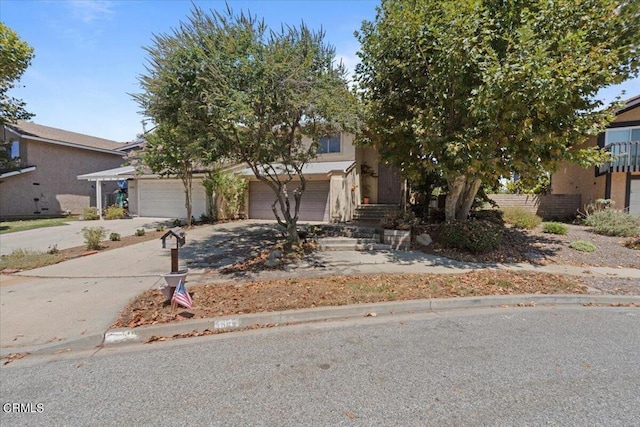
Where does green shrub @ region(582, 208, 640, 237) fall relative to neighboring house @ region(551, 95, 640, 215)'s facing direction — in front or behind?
in front

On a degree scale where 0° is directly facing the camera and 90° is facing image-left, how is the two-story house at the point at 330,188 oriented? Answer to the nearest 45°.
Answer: approximately 0°

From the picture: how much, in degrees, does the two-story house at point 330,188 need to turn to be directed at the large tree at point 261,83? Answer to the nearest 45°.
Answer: approximately 45° to its right

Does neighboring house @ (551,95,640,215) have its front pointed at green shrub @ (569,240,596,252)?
yes

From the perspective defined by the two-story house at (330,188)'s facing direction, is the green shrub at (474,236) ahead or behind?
ahead

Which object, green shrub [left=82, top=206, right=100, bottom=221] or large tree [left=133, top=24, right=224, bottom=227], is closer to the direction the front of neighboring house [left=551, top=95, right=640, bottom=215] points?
the large tree

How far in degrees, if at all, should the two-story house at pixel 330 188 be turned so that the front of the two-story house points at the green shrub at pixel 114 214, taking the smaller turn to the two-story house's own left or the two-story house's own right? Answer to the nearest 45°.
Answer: approximately 135° to the two-story house's own right

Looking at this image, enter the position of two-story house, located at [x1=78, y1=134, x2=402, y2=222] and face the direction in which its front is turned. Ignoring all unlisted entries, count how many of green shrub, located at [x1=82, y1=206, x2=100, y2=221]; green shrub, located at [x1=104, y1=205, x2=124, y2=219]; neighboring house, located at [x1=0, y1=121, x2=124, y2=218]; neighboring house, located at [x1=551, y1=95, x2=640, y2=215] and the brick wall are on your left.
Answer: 2

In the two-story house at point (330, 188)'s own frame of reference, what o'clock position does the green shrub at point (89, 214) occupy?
The green shrub is roughly at 4 o'clock from the two-story house.

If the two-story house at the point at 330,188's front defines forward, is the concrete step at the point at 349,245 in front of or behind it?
in front

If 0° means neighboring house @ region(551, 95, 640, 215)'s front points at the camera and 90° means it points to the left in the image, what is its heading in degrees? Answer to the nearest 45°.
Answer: approximately 0°

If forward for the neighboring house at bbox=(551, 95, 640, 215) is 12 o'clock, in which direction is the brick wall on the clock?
The brick wall is roughly at 2 o'clock from the neighboring house.

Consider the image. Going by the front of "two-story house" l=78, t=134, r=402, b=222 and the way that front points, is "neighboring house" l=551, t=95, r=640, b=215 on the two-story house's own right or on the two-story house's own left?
on the two-story house's own left

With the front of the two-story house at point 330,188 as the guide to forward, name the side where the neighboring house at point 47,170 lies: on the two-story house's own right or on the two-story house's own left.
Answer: on the two-story house's own right

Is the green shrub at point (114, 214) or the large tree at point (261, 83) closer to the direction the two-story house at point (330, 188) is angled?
the large tree

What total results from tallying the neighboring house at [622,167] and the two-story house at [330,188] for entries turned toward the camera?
2
